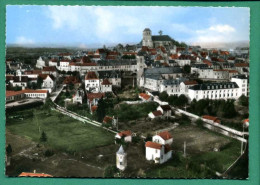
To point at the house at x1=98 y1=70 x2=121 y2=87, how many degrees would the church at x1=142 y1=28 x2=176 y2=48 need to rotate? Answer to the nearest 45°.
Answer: approximately 90° to its left

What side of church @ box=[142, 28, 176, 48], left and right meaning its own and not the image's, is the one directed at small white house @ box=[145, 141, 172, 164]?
left

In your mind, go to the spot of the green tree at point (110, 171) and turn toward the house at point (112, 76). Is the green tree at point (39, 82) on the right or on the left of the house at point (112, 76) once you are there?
left

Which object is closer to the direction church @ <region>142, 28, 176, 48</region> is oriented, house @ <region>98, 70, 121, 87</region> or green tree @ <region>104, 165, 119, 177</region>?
the house

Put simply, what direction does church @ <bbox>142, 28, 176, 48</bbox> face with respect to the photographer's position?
facing to the left of the viewer

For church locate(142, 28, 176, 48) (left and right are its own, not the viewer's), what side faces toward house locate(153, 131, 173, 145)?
left

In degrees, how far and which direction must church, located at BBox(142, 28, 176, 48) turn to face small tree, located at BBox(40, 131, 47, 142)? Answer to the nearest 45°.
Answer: approximately 45° to its left

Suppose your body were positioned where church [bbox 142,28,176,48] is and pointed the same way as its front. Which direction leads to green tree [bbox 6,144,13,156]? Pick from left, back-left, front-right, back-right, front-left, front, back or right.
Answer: front-left

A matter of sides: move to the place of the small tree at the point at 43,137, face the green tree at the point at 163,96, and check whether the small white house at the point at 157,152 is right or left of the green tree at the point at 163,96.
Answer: right
